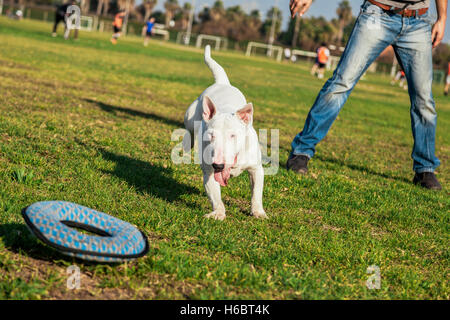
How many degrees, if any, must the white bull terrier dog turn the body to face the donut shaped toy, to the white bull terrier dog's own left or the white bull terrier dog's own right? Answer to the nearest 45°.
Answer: approximately 45° to the white bull terrier dog's own right

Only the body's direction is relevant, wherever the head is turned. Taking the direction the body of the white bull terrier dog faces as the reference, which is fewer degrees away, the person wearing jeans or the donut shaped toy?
the donut shaped toy

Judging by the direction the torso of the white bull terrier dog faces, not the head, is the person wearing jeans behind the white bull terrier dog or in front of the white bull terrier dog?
behind

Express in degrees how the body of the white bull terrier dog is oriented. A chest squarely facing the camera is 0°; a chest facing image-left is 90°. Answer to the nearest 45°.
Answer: approximately 0°
